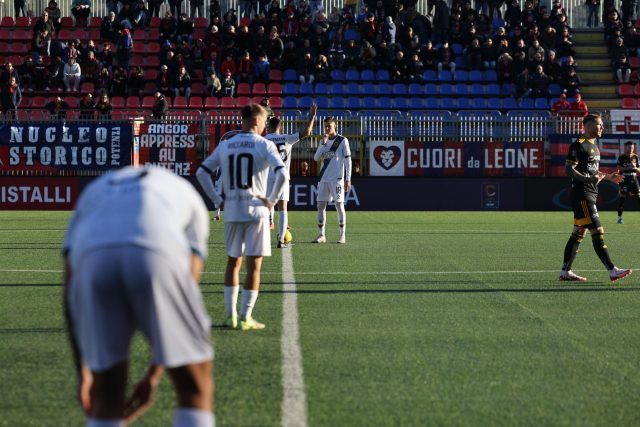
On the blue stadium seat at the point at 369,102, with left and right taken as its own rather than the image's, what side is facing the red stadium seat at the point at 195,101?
right

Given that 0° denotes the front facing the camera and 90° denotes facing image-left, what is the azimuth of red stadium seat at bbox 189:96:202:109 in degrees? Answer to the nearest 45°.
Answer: approximately 0°

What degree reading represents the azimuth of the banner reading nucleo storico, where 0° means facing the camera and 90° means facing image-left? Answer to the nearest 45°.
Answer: approximately 0°

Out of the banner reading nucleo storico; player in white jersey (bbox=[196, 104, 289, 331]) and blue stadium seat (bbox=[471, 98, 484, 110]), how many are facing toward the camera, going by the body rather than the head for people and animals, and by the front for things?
2
